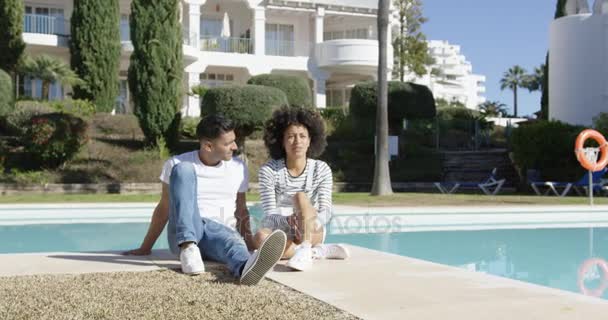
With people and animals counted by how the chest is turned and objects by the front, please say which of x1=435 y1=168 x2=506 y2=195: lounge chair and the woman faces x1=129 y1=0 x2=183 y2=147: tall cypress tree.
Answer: the lounge chair

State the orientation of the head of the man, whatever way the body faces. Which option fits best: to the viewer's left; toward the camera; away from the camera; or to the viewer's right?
to the viewer's right

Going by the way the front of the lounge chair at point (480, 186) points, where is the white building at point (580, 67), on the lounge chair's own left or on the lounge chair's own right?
on the lounge chair's own right

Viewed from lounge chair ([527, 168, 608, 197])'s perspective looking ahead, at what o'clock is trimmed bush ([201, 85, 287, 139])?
The trimmed bush is roughly at 12 o'clock from the lounge chair.

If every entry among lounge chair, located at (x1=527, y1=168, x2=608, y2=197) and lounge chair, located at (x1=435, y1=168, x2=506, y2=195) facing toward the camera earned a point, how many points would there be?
0

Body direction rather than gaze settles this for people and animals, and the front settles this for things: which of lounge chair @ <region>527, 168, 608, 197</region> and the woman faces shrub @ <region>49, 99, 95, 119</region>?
the lounge chair

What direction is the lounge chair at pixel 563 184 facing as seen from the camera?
to the viewer's left

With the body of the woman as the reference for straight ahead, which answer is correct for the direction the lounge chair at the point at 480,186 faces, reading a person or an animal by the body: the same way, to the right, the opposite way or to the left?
to the right

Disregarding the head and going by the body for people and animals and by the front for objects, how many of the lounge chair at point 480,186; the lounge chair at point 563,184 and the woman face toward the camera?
1

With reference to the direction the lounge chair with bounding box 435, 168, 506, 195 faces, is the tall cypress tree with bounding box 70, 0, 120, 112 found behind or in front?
in front

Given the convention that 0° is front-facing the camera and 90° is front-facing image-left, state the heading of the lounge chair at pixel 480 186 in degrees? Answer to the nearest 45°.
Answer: approximately 90°

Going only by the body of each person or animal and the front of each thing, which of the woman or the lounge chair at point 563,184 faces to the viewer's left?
the lounge chair

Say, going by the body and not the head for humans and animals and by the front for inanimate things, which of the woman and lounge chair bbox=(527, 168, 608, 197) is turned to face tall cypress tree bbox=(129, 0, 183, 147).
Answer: the lounge chair

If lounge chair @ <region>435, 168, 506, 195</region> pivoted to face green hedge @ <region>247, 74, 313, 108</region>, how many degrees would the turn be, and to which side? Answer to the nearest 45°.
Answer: approximately 45° to its right

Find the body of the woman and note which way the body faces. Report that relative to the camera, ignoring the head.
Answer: toward the camera
